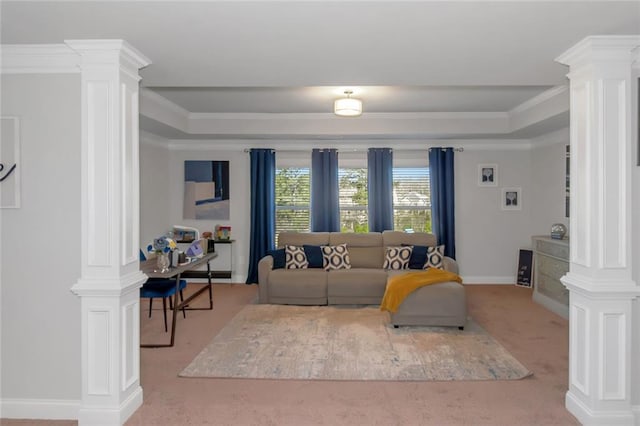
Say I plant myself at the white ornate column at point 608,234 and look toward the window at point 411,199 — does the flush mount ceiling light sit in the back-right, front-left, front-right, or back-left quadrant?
front-left

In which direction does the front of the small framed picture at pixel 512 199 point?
toward the camera

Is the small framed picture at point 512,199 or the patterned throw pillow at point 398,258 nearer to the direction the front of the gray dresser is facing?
the patterned throw pillow

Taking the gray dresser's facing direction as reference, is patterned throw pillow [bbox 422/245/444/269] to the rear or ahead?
ahead

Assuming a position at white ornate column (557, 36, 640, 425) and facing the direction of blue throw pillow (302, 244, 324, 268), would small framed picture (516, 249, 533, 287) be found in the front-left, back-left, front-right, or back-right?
front-right

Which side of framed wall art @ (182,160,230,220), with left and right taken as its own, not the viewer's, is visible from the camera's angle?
front

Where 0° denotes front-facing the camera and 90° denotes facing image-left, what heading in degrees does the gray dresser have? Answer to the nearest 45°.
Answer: approximately 45°

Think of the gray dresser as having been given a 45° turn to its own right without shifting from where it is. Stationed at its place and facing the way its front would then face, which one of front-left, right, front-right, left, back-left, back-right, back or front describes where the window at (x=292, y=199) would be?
front

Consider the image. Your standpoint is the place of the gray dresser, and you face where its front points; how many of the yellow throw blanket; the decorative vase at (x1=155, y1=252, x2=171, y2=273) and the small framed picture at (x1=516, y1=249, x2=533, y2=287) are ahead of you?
2

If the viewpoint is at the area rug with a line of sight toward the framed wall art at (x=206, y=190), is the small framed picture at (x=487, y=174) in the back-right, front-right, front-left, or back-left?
front-right

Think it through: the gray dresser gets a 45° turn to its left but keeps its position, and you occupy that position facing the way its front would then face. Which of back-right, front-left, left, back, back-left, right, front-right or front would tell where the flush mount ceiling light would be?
front-right

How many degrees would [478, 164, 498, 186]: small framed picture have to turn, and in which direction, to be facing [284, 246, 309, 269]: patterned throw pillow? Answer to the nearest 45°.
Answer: approximately 45° to its right

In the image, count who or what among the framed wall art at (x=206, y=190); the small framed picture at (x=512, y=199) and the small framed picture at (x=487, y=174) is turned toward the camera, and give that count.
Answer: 3

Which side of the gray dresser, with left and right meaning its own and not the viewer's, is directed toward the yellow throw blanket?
front

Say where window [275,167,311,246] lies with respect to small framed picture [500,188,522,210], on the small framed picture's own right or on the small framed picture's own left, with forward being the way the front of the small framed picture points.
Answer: on the small framed picture's own right
